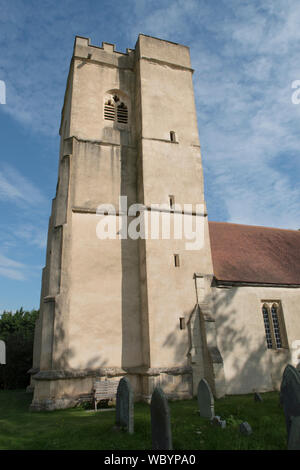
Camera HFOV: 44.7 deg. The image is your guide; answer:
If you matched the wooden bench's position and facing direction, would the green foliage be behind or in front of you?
behind

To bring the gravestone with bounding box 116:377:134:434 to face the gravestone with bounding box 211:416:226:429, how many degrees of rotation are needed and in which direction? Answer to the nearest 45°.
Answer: approximately 135° to its left

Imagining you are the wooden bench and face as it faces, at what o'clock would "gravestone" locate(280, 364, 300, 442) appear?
The gravestone is roughly at 11 o'clock from the wooden bench.

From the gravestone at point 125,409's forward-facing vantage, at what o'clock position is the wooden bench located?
The wooden bench is roughly at 4 o'clock from the gravestone.

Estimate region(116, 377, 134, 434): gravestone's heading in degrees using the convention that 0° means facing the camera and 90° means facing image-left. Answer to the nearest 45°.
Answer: approximately 45°

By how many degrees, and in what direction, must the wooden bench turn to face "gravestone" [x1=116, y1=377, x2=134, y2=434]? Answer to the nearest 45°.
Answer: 0° — it already faces it

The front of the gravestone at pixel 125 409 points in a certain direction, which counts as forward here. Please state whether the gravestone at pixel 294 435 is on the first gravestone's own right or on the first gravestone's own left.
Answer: on the first gravestone's own left

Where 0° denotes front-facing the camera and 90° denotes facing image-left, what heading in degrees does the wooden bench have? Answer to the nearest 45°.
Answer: approximately 0°
